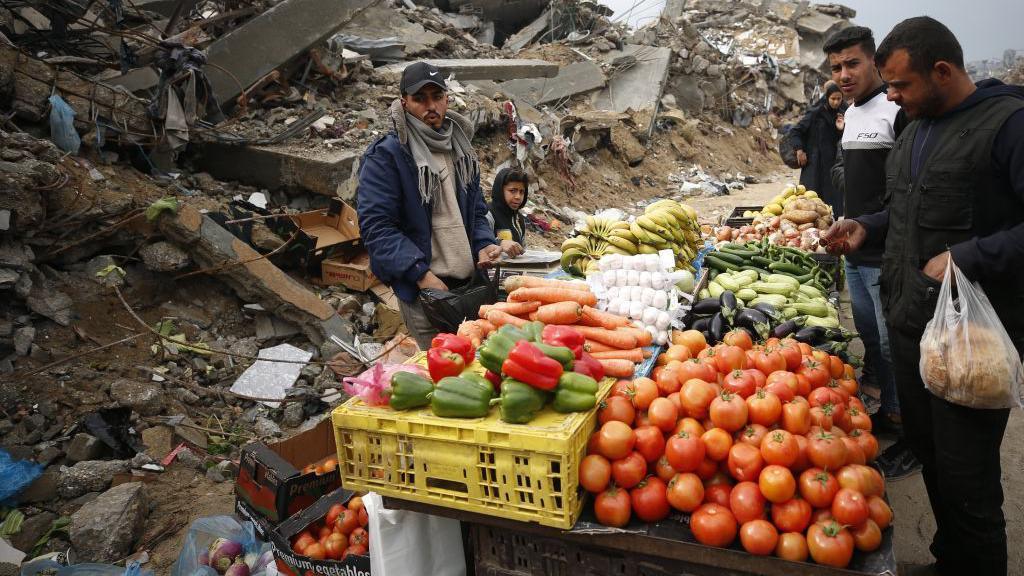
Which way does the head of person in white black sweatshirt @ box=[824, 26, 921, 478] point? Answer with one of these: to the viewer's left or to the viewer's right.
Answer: to the viewer's left

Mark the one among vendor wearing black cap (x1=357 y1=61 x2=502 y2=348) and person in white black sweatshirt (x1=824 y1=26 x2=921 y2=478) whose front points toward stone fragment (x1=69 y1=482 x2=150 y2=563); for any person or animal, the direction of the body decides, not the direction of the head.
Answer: the person in white black sweatshirt

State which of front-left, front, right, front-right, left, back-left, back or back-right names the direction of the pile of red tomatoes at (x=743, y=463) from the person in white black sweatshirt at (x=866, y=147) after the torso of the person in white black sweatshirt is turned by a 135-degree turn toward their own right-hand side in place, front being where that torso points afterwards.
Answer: back

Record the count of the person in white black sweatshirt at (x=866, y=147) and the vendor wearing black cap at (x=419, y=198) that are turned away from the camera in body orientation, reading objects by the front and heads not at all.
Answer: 0

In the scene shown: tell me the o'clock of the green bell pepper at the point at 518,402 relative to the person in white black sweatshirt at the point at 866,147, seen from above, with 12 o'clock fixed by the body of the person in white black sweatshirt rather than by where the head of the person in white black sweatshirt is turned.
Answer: The green bell pepper is roughly at 11 o'clock from the person in white black sweatshirt.

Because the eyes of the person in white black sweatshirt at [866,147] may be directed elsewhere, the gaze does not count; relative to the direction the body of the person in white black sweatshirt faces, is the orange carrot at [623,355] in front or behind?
in front

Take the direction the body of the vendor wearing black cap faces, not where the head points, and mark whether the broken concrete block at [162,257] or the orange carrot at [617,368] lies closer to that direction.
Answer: the orange carrot

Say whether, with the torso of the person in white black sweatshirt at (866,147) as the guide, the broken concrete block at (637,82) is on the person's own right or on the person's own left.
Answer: on the person's own right

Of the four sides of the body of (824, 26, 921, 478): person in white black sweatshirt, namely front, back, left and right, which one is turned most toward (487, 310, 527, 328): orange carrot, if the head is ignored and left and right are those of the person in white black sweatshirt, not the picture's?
front

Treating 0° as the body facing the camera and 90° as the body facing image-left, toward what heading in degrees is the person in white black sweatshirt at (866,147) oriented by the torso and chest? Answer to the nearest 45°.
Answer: approximately 45°
